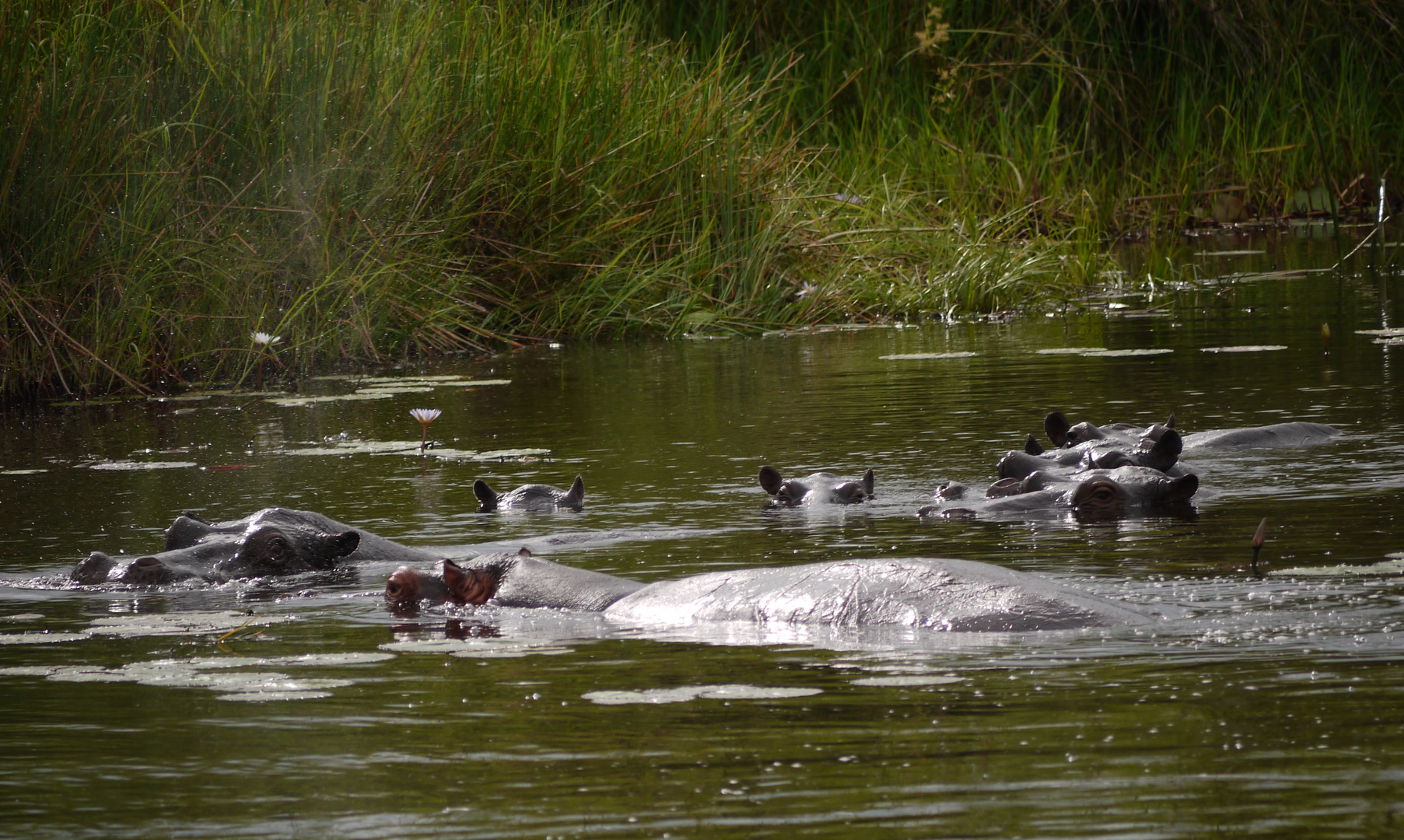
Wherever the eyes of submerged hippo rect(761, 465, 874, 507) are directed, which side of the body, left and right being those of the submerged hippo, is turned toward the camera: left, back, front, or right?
front

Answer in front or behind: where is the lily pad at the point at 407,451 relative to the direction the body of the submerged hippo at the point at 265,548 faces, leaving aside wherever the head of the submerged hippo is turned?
behind

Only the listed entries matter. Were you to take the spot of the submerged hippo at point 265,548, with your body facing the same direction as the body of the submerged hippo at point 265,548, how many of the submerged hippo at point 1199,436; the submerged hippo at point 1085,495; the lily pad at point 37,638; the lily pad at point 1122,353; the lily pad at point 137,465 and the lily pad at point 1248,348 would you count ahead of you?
1

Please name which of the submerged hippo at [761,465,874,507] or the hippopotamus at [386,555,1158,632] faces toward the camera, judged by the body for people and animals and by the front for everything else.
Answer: the submerged hippo

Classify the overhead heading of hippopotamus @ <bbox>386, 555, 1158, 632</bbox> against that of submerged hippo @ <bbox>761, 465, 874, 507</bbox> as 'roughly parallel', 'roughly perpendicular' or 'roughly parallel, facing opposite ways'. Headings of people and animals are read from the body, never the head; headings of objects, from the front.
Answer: roughly perpendicular

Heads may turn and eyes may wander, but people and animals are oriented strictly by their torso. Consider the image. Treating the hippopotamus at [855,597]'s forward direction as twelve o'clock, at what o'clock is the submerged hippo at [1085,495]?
The submerged hippo is roughly at 4 o'clock from the hippopotamus.

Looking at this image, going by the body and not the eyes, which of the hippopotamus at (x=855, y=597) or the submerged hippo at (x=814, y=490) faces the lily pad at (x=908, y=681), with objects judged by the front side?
the submerged hippo

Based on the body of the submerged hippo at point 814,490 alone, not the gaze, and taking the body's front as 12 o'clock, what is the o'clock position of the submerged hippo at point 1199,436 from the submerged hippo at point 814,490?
the submerged hippo at point 1199,436 is roughly at 8 o'clock from the submerged hippo at point 814,490.

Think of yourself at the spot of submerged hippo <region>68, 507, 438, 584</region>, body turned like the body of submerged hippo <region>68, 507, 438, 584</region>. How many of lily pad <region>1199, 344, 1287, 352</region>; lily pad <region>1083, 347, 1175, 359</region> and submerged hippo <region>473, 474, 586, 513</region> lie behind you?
3

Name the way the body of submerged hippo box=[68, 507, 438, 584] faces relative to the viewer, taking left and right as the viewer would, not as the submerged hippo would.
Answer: facing the viewer and to the left of the viewer

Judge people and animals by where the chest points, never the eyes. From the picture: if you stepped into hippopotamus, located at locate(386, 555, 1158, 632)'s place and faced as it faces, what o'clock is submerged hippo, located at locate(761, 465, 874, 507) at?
The submerged hippo is roughly at 3 o'clock from the hippopotamus.

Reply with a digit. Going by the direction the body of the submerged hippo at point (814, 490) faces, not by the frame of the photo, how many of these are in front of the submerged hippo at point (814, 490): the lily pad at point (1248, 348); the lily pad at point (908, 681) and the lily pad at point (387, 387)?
1

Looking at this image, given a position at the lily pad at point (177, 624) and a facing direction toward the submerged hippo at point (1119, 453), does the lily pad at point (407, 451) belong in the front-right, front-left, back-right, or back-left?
front-left

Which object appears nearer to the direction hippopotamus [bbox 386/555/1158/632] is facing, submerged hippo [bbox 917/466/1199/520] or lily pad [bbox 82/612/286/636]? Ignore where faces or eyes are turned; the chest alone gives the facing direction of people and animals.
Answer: the lily pad

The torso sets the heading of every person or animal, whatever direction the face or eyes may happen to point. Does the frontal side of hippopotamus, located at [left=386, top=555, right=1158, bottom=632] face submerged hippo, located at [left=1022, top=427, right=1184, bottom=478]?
no

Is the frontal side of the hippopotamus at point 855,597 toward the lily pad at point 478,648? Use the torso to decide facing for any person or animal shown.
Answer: yes

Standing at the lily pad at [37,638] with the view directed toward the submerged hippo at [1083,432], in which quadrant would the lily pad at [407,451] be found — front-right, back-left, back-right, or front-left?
front-left

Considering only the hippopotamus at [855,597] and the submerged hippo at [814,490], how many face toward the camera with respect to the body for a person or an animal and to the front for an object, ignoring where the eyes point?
1

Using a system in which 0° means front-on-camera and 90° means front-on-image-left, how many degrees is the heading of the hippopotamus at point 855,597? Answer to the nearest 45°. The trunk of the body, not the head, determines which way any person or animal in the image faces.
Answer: approximately 90°
